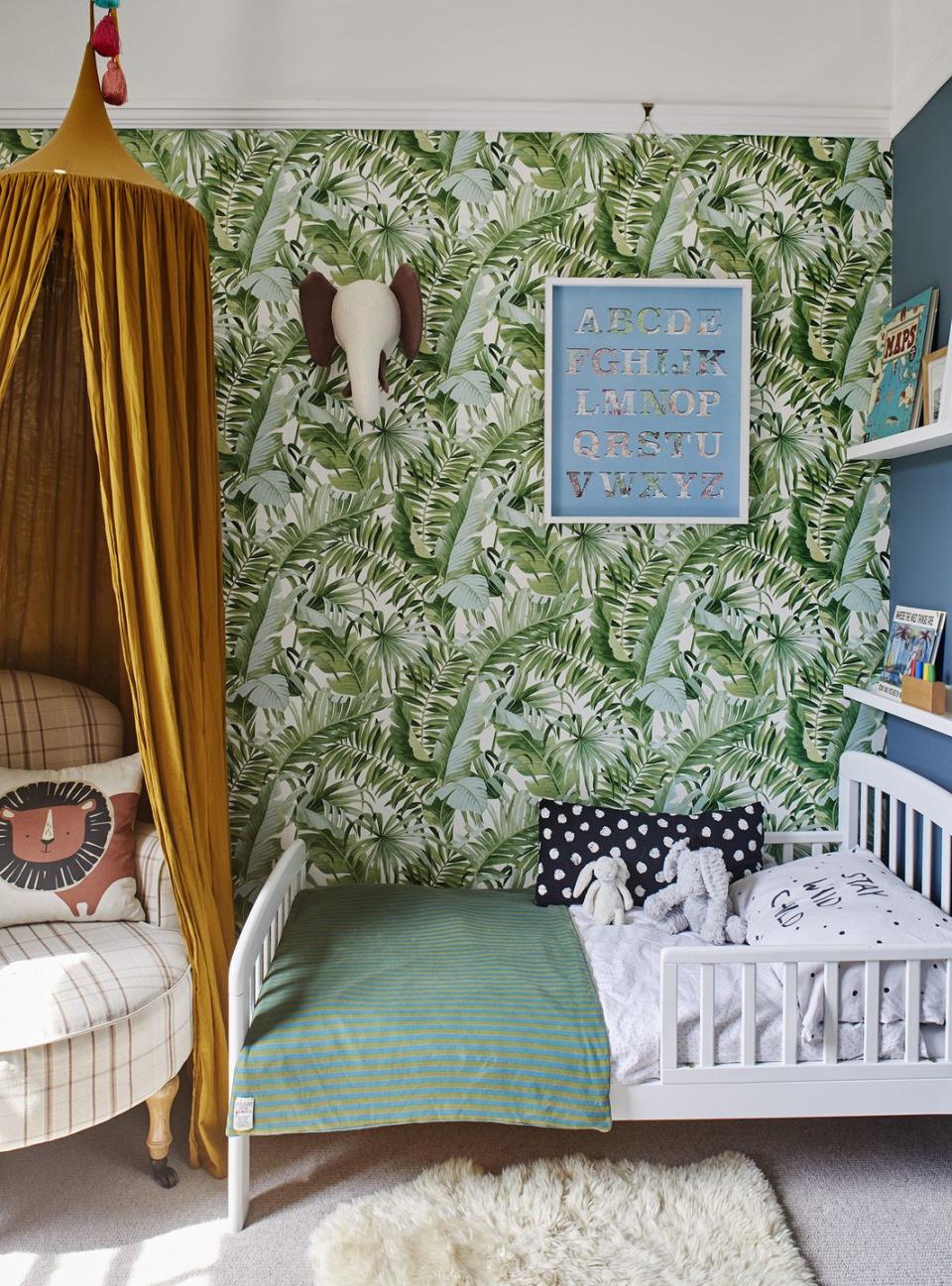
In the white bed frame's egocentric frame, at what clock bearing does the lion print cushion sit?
The lion print cushion is roughly at 12 o'clock from the white bed frame.

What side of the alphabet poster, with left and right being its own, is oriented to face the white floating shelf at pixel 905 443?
left

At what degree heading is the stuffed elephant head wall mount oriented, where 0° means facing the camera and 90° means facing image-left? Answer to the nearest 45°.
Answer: approximately 0°

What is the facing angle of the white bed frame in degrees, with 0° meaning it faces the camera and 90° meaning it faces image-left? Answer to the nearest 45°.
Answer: approximately 90°
